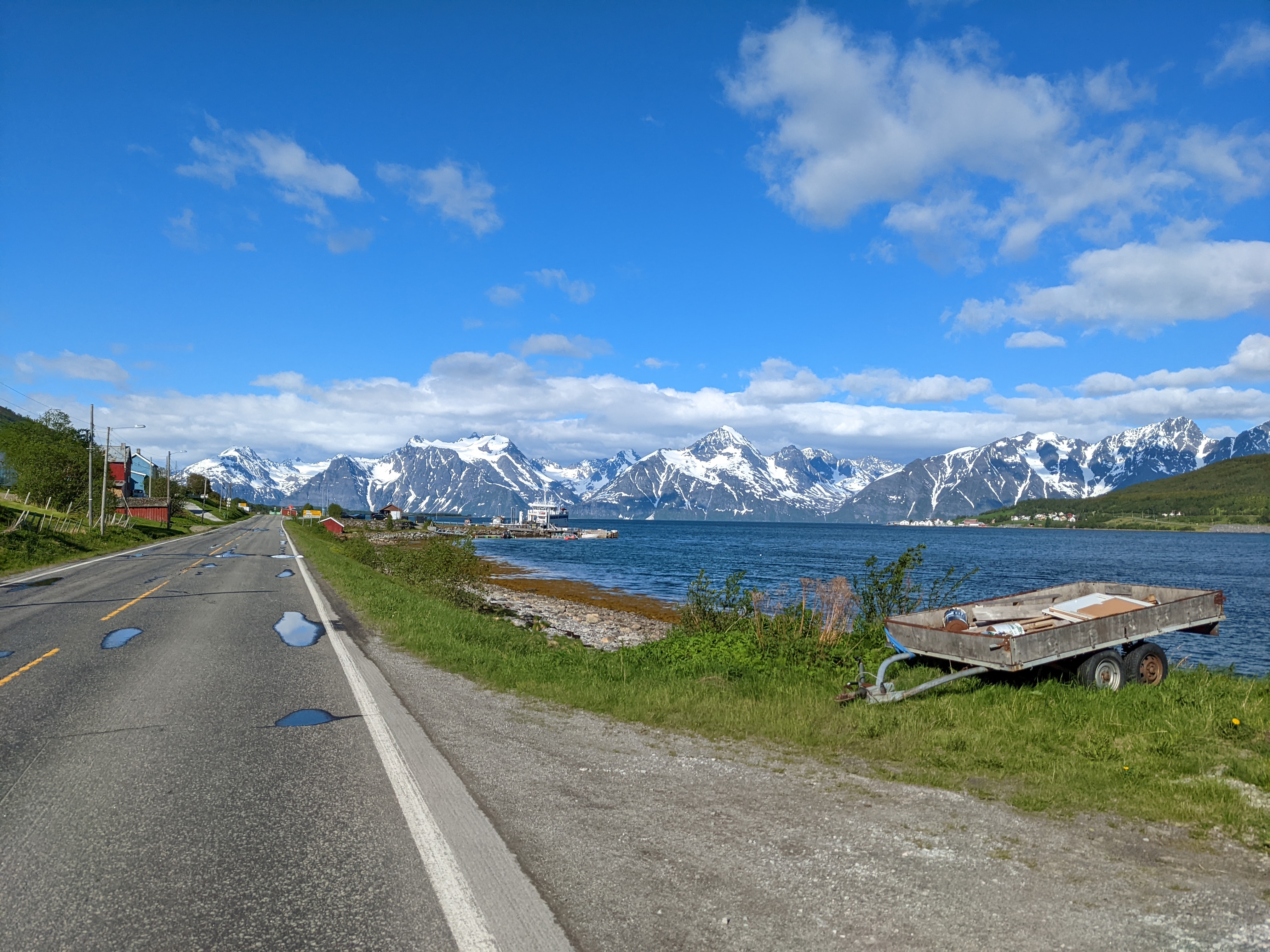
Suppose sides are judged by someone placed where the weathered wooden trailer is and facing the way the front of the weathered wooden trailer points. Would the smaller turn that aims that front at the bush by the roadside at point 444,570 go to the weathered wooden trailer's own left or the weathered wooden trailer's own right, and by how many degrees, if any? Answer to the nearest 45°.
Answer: approximately 90° to the weathered wooden trailer's own right

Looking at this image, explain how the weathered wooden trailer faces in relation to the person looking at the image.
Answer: facing the viewer and to the left of the viewer
